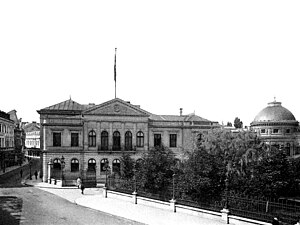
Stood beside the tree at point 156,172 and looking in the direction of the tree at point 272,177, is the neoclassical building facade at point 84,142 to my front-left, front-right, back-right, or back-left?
back-left

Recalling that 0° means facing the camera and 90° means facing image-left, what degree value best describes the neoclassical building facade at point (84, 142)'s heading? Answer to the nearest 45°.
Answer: approximately 0°

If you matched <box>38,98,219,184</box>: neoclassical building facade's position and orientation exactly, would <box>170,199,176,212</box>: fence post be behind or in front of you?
in front

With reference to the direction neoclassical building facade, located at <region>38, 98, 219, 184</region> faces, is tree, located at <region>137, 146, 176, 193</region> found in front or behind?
in front

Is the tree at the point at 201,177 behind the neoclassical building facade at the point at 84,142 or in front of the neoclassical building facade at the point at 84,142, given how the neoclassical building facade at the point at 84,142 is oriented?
in front
